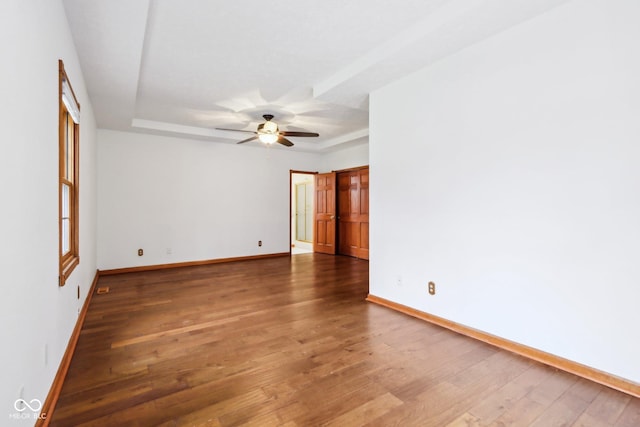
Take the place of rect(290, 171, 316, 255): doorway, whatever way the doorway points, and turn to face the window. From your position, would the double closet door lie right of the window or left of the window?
left

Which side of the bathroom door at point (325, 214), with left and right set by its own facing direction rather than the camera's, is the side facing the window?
front

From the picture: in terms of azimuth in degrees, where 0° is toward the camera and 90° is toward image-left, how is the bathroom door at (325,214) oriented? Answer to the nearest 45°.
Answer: approximately 45°

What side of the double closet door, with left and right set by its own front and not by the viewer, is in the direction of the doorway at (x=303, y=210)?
right

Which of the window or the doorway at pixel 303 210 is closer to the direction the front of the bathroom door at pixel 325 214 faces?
the window

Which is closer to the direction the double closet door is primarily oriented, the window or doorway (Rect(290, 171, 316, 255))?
the window

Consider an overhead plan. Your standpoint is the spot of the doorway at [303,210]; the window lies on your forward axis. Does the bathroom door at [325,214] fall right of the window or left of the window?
left

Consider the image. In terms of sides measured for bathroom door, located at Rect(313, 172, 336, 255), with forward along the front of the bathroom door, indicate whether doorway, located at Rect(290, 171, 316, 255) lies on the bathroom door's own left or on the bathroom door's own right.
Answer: on the bathroom door's own right
